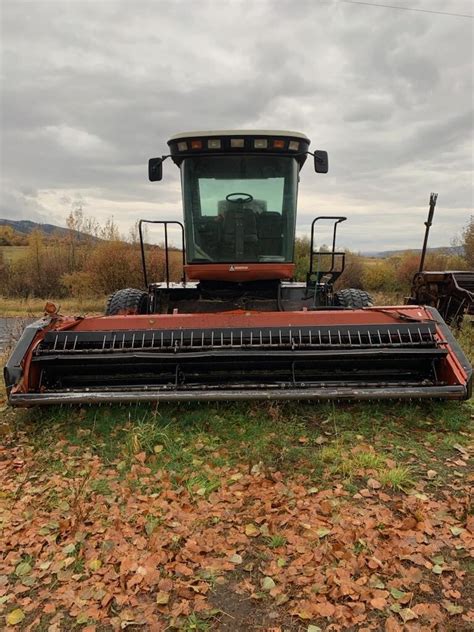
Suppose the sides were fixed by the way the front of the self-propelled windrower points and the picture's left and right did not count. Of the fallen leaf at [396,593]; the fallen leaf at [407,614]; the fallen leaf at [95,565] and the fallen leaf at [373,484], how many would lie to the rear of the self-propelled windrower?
0

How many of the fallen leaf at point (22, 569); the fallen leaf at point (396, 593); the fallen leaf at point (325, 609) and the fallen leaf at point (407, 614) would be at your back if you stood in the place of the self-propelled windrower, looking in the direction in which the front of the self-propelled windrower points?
0

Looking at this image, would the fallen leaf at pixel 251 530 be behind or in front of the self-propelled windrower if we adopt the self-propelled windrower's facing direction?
in front

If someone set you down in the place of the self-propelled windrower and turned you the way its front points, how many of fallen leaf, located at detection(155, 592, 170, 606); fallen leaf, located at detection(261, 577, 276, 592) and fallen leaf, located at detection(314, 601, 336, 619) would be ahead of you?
3

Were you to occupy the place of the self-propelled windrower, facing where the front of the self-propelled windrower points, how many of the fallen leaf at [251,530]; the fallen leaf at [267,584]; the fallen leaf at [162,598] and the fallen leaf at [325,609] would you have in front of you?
4

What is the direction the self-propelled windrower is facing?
toward the camera

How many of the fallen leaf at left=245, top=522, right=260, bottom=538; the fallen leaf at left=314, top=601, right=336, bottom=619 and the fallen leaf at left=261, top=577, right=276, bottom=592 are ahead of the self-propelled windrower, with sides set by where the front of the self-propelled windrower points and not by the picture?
3

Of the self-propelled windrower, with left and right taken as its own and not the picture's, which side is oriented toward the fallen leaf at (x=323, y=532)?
front

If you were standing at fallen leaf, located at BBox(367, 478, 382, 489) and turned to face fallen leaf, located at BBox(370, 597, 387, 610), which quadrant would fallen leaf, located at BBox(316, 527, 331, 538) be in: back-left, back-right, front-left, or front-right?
front-right

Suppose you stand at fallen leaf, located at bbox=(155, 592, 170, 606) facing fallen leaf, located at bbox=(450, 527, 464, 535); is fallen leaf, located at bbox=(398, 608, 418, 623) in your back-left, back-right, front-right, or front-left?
front-right

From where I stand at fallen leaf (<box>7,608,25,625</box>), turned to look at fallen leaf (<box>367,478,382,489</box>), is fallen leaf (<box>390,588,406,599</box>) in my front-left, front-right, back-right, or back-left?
front-right

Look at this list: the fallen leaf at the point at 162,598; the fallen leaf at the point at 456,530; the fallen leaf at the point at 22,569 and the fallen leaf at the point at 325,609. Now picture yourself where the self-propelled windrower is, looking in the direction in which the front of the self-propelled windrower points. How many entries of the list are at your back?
0

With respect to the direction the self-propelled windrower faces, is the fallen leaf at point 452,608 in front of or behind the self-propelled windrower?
in front

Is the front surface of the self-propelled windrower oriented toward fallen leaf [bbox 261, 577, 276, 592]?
yes

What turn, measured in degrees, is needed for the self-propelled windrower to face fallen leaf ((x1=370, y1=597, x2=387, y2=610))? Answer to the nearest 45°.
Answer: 0° — it already faces it

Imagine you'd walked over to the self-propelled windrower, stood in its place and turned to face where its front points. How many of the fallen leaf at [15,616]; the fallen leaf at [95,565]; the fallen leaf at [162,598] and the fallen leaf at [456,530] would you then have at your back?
0

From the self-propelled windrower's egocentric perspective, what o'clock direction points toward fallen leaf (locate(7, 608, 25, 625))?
The fallen leaf is roughly at 1 o'clock from the self-propelled windrower.
